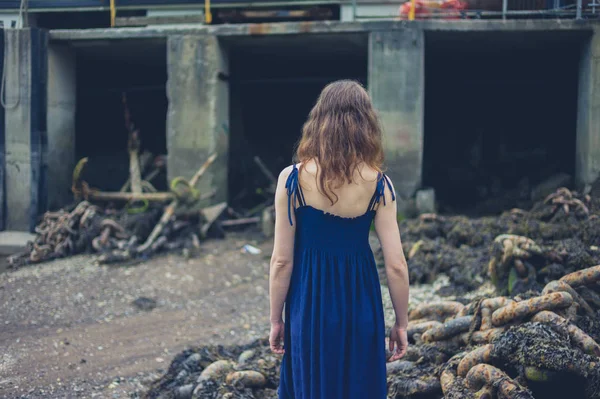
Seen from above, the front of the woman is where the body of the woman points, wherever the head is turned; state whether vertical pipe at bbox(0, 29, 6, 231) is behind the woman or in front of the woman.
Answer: in front

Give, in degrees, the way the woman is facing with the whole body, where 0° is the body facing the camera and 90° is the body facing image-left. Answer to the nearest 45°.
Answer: approximately 180°

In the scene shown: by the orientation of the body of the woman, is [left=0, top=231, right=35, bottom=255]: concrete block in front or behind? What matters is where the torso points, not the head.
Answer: in front

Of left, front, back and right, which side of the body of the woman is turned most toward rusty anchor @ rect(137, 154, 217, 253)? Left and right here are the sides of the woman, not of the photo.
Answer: front

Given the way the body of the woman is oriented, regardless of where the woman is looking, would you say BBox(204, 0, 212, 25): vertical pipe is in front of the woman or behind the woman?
in front

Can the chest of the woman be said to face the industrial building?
yes

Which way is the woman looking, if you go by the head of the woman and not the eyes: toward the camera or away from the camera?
away from the camera
